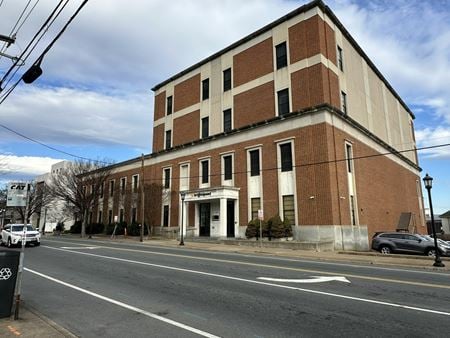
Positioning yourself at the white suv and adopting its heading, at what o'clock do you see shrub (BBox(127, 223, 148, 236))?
The shrub is roughly at 9 o'clock from the white suv.

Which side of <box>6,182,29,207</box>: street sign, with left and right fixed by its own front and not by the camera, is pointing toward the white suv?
back

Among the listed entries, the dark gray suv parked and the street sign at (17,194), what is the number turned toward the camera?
1

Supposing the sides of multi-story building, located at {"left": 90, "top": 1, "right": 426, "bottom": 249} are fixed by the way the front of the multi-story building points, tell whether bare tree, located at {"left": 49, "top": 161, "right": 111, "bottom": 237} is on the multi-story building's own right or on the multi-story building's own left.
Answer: on the multi-story building's own right

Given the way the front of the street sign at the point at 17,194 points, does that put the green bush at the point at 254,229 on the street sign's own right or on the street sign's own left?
on the street sign's own left

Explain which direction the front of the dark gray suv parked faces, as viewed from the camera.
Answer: facing to the right of the viewer

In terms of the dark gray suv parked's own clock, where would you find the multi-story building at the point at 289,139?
The multi-story building is roughly at 7 o'clock from the dark gray suv parked.

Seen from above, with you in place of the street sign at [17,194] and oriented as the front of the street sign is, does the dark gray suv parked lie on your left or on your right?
on your left

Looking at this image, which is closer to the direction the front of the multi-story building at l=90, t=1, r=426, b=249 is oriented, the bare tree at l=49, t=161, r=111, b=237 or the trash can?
the trash can

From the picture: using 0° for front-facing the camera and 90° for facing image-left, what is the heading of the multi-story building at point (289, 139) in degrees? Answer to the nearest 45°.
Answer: approximately 45°

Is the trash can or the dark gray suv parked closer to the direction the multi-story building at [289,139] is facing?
the trash can
